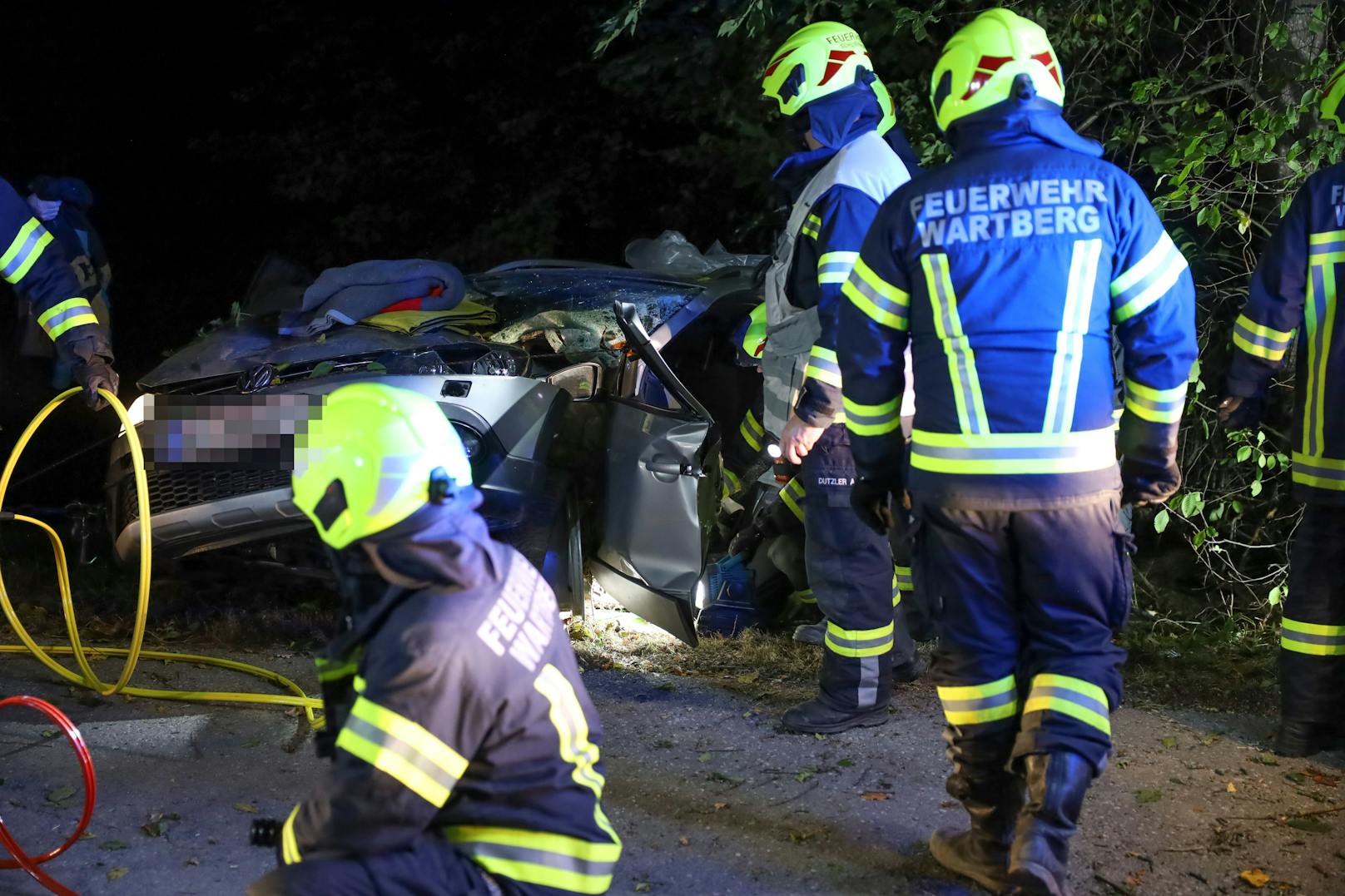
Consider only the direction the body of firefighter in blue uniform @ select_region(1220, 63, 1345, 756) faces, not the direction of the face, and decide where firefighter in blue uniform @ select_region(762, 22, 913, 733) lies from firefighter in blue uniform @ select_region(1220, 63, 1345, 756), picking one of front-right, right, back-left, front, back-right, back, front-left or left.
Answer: left

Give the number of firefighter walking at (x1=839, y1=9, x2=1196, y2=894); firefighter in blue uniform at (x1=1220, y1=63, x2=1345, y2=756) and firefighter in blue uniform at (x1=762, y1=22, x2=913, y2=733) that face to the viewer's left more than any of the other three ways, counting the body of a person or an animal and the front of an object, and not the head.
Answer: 1

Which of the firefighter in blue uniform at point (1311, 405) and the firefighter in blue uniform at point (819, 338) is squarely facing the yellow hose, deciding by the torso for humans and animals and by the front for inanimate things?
the firefighter in blue uniform at point (819, 338)

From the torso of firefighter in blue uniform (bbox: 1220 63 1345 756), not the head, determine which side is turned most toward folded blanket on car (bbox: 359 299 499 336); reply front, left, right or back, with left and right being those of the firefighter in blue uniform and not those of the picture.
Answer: left

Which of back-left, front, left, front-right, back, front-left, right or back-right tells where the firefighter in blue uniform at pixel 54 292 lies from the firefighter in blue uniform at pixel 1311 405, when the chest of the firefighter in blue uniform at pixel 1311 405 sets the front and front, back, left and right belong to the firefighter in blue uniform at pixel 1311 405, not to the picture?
left

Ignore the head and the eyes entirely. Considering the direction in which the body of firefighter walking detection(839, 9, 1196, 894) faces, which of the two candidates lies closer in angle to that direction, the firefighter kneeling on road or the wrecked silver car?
the wrecked silver car

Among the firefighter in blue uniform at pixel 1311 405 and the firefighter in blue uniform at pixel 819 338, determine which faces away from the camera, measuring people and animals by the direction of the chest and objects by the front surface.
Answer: the firefighter in blue uniform at pixel 1311 405

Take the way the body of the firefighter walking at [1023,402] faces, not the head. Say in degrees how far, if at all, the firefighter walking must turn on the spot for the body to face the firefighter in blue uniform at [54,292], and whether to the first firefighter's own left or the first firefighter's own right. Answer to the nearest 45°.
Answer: approximately 90° to the first firefighter's own left

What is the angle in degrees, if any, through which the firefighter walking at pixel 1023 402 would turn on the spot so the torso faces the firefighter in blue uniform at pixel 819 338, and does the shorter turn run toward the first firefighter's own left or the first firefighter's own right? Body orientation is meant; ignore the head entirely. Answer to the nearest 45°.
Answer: approximately 45° to the first firefighter's own left

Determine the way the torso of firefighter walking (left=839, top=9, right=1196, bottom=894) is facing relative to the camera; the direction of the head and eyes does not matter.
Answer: away from the camera

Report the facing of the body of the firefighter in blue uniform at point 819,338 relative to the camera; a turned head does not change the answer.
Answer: to the viewer's left

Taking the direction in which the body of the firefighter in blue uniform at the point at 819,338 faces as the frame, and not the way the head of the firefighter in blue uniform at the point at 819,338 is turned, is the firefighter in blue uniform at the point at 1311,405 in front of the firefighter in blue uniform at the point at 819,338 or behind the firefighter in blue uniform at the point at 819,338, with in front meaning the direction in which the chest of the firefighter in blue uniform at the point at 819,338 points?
behind

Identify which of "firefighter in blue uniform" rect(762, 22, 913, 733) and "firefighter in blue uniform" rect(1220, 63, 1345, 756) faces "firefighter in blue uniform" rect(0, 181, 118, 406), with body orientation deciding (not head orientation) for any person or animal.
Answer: "firefighter in blue uniform" rect(762, 22, 913, 733)

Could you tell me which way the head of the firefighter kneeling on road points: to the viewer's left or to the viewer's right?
to the viewer's left

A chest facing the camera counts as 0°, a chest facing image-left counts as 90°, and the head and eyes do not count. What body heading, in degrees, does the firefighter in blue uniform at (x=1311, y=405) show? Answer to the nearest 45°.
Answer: approximately 180°

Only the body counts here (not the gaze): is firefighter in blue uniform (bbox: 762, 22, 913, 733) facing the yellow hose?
yes

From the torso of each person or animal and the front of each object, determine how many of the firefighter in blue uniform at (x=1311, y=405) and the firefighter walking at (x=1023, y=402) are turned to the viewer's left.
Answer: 0

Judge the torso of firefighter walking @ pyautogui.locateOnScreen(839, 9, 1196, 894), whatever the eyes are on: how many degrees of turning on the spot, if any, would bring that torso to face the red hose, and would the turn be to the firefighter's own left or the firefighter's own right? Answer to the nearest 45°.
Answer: approximately 90° to the firefighter's own left
